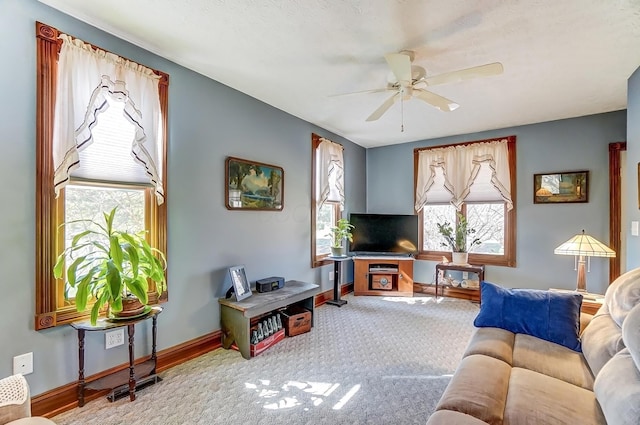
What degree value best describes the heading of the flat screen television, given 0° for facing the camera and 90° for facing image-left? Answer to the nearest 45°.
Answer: approximately 0°

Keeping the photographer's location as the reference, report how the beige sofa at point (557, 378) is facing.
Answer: facing to the left of the viewer

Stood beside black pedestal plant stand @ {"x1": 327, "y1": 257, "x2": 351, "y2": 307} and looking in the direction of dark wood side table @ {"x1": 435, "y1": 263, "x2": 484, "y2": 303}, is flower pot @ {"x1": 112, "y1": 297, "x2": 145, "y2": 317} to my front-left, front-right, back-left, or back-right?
back-right

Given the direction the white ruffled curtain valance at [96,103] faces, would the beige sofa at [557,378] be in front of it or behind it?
in front

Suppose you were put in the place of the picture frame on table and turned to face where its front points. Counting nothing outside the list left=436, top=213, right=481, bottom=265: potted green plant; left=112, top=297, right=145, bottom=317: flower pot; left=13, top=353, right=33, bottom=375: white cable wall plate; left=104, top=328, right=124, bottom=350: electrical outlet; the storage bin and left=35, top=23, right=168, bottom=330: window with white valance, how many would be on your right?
4

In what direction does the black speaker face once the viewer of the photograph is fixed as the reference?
facing the viewer and to the right of the viewer

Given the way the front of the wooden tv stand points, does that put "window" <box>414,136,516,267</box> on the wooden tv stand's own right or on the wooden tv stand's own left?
on the wooden tv stand's own left

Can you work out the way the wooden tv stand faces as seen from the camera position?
facing the viewer

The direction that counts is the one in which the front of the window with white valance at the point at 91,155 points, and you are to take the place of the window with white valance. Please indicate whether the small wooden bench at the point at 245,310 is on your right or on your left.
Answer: on your left

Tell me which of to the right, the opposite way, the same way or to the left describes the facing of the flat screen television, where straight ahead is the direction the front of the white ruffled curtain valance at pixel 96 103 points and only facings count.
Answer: to the right

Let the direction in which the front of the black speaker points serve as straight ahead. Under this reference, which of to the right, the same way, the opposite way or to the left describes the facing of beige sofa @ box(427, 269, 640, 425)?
the opposite way

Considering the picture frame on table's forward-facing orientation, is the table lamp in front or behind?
in front

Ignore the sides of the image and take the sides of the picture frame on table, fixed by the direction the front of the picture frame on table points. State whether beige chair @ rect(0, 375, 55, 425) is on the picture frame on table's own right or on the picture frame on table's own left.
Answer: on the picture frame on table's own right

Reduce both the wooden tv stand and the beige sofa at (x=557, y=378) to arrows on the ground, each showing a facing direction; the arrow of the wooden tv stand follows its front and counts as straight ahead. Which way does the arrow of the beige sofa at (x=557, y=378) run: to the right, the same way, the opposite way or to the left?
to the right

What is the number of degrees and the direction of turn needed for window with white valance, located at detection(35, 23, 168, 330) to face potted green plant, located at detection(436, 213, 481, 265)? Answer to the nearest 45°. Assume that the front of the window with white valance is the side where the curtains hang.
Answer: approximately 45° to its left
